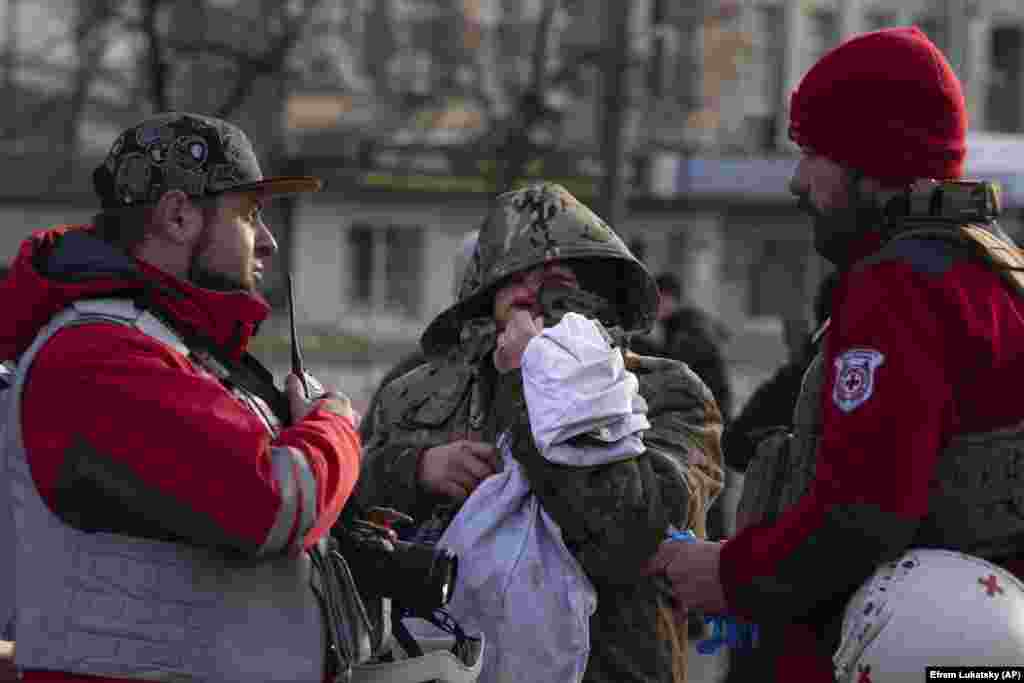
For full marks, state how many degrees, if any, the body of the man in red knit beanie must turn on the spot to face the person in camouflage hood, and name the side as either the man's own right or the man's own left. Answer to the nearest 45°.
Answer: approximately 45° to the man's own right

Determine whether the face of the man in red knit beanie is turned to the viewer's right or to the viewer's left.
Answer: to the viewer's left

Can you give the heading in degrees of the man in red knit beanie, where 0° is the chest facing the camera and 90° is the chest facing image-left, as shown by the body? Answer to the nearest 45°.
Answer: approximately 90°

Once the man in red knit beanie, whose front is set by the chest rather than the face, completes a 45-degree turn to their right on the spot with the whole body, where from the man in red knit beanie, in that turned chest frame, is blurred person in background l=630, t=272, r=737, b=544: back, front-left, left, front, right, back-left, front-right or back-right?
front-right
